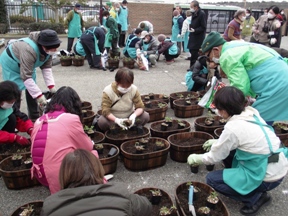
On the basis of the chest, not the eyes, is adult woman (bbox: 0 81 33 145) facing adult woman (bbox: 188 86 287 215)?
yes

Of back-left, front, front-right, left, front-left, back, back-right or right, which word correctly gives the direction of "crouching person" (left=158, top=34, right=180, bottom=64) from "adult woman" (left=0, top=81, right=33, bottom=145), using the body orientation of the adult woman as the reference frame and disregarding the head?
left

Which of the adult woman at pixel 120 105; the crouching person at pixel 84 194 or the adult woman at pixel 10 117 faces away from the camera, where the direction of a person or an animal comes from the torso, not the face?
the crouching person

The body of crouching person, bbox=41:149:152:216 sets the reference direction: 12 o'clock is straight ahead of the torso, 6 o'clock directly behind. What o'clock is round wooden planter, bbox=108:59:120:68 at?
The round wooden planter is roughly at 12 o'clock from the crouching person.

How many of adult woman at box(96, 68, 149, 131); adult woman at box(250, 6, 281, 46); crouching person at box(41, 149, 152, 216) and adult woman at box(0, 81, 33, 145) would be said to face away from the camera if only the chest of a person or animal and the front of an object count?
1

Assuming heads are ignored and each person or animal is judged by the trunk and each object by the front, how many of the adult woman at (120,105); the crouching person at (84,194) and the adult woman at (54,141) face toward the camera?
1

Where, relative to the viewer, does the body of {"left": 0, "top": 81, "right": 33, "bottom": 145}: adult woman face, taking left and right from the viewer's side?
facing the viewer and to the right of the viewer

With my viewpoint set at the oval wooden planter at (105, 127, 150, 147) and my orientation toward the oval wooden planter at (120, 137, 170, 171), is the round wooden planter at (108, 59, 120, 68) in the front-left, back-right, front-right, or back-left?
back-left

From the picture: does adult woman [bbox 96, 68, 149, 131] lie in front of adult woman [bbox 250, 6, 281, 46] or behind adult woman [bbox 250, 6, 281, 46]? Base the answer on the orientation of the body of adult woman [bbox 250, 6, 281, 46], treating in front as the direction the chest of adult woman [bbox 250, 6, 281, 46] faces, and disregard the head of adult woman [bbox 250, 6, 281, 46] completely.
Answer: in front

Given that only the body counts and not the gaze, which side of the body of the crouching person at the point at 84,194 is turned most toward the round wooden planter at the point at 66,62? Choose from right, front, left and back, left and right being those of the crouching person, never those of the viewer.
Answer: front

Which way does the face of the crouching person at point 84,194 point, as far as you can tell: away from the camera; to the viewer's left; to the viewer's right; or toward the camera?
away from the camera

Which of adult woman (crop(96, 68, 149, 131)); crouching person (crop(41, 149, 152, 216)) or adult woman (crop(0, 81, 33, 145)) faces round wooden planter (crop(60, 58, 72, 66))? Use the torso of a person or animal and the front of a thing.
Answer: the crouching person

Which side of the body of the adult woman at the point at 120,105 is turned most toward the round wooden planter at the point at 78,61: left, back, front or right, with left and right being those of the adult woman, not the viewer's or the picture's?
back

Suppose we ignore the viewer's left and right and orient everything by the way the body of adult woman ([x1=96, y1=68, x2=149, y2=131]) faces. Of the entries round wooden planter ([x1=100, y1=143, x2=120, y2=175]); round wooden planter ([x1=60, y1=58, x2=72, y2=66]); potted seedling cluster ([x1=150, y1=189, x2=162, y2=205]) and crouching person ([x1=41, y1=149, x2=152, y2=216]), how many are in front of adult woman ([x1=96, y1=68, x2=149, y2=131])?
3

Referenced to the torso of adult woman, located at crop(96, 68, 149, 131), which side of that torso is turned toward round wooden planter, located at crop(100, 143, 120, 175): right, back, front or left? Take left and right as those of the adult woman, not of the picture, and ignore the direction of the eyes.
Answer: front

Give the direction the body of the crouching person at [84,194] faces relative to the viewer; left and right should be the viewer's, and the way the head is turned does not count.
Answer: facing away from the viewer
